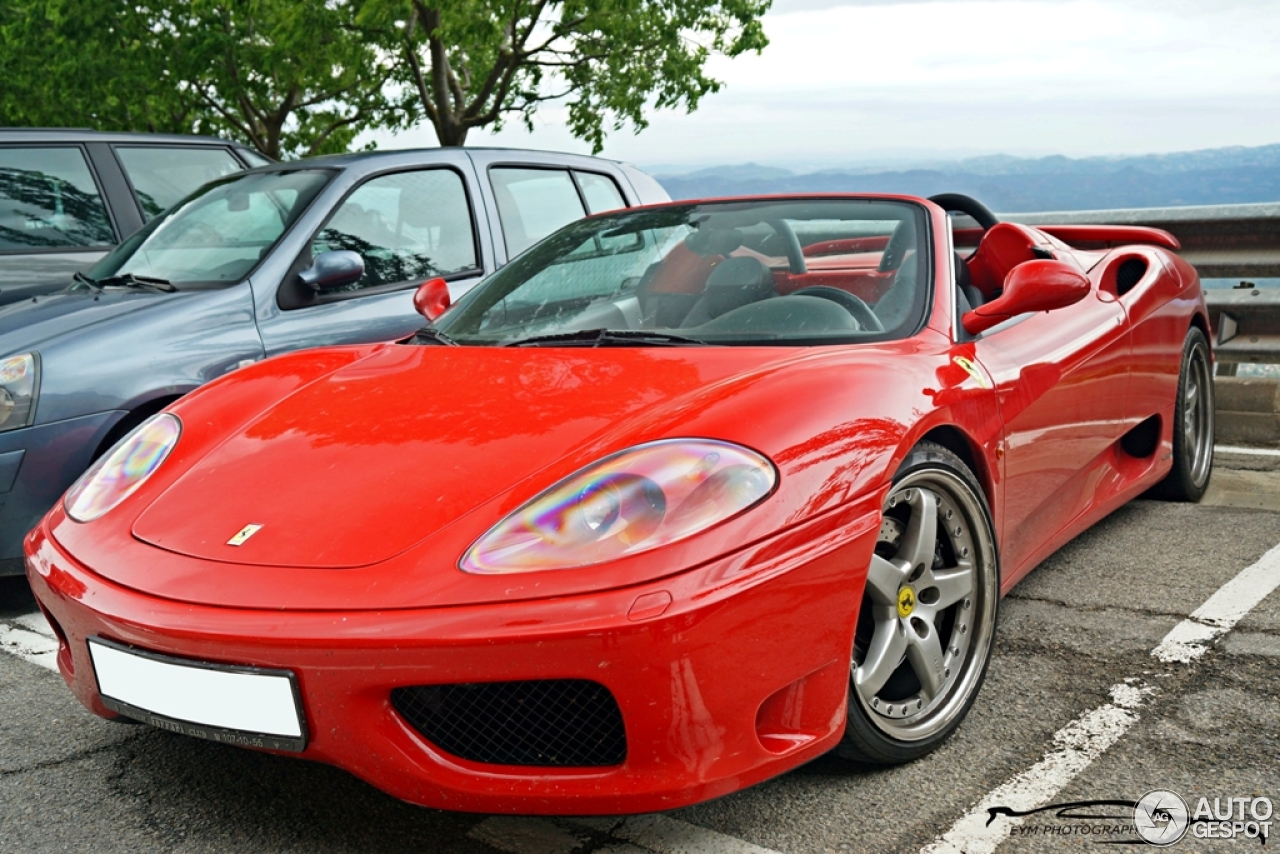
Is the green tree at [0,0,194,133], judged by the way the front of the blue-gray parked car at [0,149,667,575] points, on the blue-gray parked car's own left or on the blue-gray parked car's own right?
on the blue-gray parked car's own right

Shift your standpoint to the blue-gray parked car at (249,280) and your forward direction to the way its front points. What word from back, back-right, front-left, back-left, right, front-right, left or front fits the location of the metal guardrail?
back-left

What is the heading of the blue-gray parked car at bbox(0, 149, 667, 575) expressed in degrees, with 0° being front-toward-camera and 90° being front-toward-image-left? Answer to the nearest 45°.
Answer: approximately 45°

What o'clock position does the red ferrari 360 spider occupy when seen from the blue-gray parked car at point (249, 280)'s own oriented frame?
The red ferrari 360 spider is roughly at 10 o'clock from the blue-gray parked car.

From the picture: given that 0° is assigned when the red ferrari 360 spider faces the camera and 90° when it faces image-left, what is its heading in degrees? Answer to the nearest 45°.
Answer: approximately 45°

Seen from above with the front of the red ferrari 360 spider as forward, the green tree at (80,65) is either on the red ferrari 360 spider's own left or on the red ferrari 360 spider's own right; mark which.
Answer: on the red ferrari 360 spider's own right

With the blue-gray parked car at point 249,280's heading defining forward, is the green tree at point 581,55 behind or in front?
behind

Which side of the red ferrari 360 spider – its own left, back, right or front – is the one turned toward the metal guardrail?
back

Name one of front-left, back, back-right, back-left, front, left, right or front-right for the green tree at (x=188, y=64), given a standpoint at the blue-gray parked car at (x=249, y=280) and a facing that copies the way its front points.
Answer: back-right

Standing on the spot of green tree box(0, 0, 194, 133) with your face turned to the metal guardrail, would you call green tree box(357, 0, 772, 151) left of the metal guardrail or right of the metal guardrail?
left
